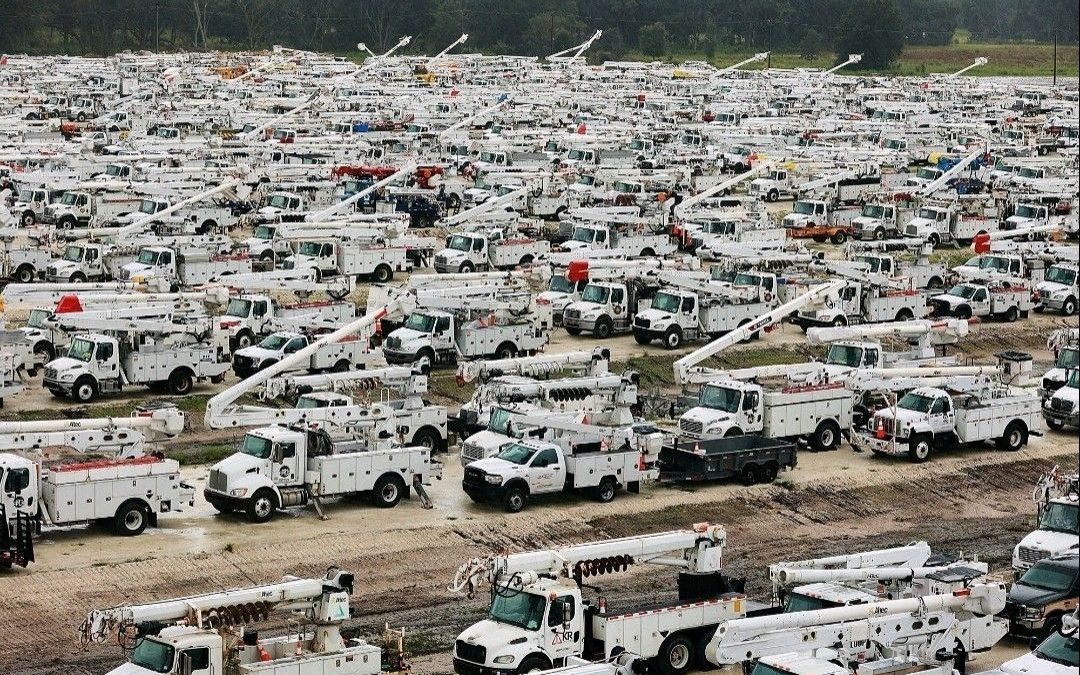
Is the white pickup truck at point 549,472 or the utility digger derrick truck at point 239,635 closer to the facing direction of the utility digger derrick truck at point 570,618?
the utility digger derrick truck at point 239,635

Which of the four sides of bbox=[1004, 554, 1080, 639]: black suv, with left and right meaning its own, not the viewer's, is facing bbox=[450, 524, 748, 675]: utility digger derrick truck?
front

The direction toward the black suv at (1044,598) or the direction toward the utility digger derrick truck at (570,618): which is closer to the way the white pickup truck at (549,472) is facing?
the utility digger derrick truck

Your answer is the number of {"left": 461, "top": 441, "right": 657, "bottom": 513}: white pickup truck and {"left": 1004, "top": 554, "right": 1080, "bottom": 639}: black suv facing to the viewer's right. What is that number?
0

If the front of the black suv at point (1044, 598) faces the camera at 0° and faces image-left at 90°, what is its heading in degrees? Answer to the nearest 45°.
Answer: approximately 45°

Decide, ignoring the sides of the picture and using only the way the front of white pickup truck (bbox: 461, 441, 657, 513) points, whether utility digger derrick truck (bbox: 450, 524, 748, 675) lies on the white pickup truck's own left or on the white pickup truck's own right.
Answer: on the white pickup truck's own left

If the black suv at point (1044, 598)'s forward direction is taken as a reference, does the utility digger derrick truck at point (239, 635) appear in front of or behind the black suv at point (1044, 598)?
in front

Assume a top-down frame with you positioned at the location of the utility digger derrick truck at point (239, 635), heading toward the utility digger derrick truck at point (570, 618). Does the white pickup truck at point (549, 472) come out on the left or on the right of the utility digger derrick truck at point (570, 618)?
left

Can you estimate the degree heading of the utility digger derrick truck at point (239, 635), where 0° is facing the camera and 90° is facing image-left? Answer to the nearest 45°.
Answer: approximately 45°

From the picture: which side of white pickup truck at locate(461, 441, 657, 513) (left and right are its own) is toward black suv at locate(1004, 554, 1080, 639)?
left

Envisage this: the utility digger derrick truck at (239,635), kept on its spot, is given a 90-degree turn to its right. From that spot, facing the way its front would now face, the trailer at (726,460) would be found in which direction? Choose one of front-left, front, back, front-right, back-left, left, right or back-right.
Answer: right

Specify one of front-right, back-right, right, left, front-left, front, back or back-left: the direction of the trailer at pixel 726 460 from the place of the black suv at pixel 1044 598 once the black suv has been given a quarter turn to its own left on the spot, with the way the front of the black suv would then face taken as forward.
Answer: back

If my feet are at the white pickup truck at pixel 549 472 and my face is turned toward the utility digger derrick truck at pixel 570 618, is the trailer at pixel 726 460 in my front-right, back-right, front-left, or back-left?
back-left

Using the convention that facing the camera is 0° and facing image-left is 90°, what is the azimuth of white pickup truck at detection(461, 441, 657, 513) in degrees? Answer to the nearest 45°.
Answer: approximately 45°
